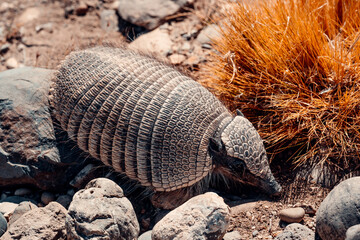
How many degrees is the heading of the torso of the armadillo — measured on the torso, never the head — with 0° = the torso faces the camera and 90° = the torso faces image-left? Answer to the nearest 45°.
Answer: approximately 315°

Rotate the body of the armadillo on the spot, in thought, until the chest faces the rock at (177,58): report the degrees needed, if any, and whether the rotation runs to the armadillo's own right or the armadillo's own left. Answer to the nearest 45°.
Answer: approximately 135° to the armadillo's own left

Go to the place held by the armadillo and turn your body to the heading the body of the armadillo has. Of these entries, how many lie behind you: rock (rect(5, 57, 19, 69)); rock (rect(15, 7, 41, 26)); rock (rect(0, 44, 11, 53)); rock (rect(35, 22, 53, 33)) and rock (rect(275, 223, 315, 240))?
4

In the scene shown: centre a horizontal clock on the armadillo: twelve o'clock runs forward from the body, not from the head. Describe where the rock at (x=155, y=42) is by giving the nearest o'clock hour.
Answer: The rock is roughly at 7 o'clock from the armadillo.

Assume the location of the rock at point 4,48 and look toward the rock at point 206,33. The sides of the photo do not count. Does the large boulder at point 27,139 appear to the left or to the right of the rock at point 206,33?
right

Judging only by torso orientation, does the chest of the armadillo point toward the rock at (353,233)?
yes

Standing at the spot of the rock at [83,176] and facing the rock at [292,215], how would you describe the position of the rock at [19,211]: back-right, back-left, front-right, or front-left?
back-right

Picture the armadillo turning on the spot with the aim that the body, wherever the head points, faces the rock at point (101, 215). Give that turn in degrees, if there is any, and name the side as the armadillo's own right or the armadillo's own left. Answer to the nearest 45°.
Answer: approximately 45° to the armadillo's own right

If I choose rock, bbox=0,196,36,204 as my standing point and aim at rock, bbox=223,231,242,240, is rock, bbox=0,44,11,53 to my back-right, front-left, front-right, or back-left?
back-left

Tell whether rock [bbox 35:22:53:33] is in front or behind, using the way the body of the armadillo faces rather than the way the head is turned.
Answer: behind

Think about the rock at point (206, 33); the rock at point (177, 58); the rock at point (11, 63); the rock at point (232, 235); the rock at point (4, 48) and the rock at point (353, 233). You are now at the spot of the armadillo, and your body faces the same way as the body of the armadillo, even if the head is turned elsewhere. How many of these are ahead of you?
2

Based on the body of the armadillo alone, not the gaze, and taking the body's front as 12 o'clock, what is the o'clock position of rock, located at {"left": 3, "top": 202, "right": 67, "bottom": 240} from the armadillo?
The rock is roughly at 3 o'clock from the armadillo.

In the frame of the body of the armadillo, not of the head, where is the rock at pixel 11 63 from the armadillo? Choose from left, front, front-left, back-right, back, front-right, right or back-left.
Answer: back

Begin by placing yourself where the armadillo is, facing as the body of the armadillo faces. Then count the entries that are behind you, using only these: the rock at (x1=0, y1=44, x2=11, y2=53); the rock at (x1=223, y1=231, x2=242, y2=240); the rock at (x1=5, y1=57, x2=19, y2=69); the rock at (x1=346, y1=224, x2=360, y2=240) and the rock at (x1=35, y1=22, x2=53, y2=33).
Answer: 3

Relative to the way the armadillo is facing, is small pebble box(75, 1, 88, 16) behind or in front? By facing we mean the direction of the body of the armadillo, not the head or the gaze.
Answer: behind

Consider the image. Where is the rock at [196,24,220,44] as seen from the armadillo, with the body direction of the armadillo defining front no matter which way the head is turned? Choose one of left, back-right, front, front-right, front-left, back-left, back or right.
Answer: back-left

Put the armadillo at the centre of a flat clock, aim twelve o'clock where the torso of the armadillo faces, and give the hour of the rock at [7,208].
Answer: The rock is roughly at 4 o'clock from the armadillo.
